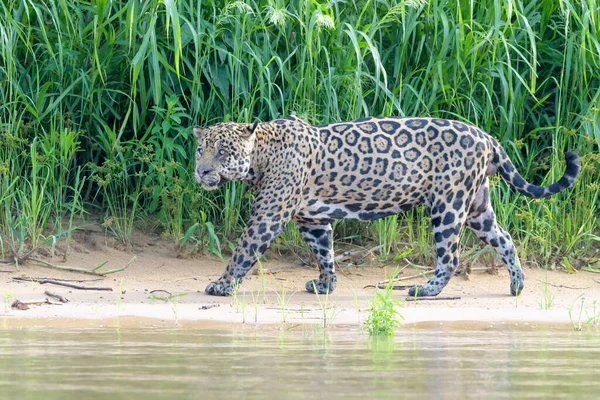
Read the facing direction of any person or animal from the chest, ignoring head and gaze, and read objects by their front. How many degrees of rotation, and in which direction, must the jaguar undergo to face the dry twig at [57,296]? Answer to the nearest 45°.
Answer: approximately 45° to its left

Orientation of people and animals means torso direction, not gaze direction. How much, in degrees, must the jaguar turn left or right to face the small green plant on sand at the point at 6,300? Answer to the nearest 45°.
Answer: approximately 45° to its left

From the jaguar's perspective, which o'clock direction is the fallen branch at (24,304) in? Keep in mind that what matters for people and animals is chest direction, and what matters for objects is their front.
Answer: The fallen branch is roughly at 11 o'clock from the jaguar.

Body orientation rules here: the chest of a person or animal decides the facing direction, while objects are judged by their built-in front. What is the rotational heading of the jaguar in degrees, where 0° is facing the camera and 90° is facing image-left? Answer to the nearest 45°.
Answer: approximately 90°

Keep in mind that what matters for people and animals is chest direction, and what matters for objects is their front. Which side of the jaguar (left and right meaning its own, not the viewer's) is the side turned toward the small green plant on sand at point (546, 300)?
back
